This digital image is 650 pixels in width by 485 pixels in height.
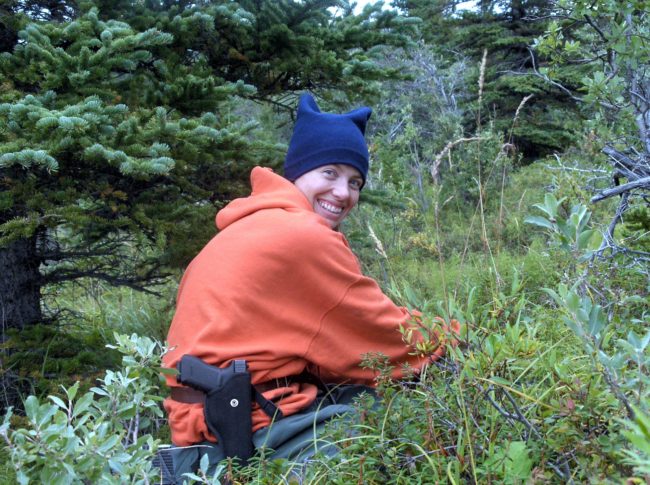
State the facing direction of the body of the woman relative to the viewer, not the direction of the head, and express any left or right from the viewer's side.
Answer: facing away from the viewer and to the right of the viewer

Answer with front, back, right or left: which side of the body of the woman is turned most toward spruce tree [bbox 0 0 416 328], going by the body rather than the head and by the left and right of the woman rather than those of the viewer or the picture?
left

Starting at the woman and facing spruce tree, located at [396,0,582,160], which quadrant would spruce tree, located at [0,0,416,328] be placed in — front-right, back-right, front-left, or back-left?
front-left

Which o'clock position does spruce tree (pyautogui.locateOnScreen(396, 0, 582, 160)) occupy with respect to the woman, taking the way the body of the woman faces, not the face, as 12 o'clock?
The spruce tree is roughly at 11 o'clock from the woman.
